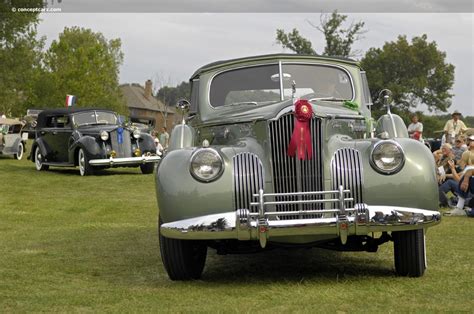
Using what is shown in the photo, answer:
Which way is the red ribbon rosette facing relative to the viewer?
toward the camera

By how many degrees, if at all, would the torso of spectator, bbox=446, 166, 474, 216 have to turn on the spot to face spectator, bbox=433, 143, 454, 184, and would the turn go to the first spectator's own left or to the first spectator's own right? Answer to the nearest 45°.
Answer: approximately 90° to the first spectator's own right

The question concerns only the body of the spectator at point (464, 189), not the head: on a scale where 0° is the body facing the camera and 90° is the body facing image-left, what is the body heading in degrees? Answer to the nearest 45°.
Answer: approximately 90°

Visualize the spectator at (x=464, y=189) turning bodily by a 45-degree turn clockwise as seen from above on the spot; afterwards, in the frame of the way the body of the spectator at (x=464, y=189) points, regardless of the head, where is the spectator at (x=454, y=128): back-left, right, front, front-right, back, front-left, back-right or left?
front-right

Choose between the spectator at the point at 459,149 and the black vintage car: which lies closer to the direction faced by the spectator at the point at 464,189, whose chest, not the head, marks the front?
the black vintage car

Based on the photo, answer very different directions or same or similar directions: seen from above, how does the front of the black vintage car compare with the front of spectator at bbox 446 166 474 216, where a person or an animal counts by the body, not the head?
very different directions

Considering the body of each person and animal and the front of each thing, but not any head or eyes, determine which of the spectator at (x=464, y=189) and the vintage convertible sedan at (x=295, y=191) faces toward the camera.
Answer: the vintage convertible sedan

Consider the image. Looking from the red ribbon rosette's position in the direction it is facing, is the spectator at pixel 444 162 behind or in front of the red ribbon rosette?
behind

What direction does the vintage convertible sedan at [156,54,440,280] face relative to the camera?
toward the camera

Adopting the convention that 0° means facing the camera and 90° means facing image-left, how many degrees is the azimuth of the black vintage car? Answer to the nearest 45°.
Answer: approximately 315°
